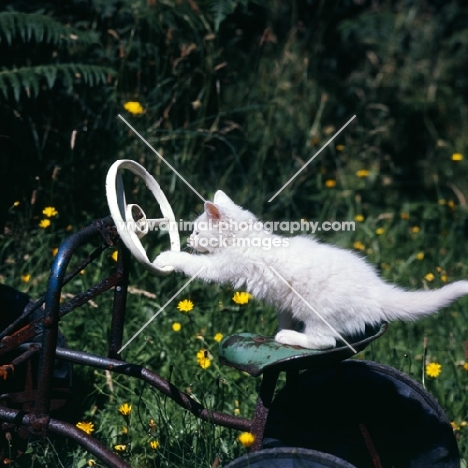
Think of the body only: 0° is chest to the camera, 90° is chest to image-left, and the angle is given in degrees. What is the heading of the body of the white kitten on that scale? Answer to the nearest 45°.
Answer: approximately 90°

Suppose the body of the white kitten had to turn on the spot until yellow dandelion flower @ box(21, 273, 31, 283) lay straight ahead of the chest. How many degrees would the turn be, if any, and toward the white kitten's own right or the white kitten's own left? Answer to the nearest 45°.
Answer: approximately 45° to the white kitten's own right

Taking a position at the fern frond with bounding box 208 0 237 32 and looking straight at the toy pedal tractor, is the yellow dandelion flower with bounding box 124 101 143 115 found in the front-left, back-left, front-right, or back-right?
front-right

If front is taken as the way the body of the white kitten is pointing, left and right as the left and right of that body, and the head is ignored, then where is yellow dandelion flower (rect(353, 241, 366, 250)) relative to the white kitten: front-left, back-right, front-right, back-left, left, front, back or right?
right

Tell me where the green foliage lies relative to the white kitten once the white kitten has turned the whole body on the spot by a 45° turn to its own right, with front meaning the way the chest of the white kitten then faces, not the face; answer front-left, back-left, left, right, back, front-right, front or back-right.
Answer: front

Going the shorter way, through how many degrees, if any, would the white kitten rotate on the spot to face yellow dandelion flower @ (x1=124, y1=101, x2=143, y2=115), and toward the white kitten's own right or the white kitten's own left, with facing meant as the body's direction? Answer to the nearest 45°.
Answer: approximately 45° to the white kitten's own right

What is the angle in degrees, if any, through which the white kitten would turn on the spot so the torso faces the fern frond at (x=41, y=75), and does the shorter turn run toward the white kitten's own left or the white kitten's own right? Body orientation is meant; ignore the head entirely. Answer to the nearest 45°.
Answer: approximately 45° to the white kitten's own right

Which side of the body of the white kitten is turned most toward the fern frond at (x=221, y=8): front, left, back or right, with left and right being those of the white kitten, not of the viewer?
right

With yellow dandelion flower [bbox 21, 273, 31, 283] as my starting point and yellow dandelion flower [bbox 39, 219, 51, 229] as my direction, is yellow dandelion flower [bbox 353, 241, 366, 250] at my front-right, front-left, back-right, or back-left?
front-right

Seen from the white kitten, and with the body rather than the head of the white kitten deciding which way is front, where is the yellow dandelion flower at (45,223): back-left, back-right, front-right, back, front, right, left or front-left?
front-right
